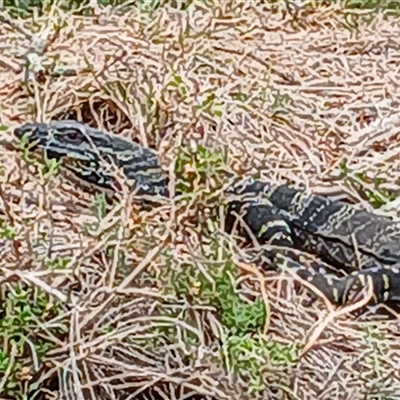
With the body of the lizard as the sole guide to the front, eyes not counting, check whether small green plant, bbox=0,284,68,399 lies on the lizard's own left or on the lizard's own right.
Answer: on the lizard's own left

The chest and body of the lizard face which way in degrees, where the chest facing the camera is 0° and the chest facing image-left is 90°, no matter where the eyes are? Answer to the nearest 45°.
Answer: approximately 90°
